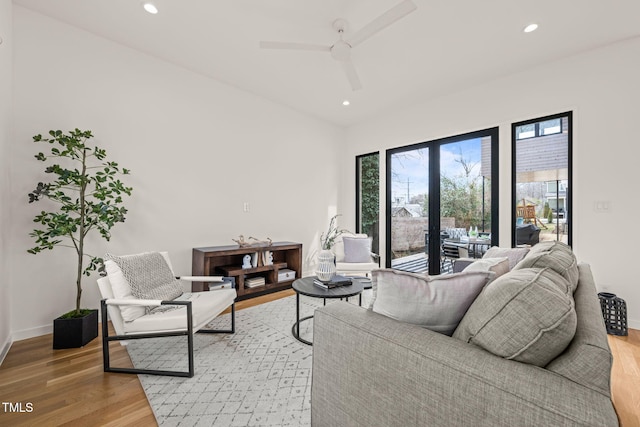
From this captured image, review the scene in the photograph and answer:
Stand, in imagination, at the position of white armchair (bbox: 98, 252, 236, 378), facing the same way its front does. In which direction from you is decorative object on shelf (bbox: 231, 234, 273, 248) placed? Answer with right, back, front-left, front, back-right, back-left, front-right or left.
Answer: left

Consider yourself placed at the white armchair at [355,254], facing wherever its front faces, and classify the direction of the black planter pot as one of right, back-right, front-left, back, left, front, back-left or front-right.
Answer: front-right

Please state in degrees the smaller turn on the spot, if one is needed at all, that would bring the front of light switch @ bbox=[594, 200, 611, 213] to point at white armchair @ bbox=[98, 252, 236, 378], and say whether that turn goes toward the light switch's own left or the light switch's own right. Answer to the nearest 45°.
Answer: approximately 45° to the light switch's own right

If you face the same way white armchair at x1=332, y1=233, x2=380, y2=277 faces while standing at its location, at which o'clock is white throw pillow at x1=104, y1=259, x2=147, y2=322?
The white throw pillow is roughly at 1 o'clock from the white armchair.

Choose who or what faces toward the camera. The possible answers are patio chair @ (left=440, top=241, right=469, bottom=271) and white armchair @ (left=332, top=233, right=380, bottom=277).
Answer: the white armchair

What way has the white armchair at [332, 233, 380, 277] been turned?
toward the camera

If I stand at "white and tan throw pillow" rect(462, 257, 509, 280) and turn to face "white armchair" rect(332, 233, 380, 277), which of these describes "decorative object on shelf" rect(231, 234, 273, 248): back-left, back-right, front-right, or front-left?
front-left

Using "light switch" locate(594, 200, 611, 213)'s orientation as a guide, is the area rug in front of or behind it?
in front

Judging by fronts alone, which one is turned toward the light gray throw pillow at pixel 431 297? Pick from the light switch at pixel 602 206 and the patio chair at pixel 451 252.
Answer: the light switch

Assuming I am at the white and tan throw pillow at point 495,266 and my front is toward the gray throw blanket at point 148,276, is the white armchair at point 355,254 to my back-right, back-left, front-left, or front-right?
front-right

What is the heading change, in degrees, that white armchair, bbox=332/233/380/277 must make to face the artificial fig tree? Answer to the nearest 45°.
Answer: approximately 45° to its right

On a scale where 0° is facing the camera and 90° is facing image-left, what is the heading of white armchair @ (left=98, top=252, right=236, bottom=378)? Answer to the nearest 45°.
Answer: approximately 315°

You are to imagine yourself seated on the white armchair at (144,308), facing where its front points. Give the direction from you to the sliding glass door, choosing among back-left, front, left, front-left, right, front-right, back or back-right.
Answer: front-left
